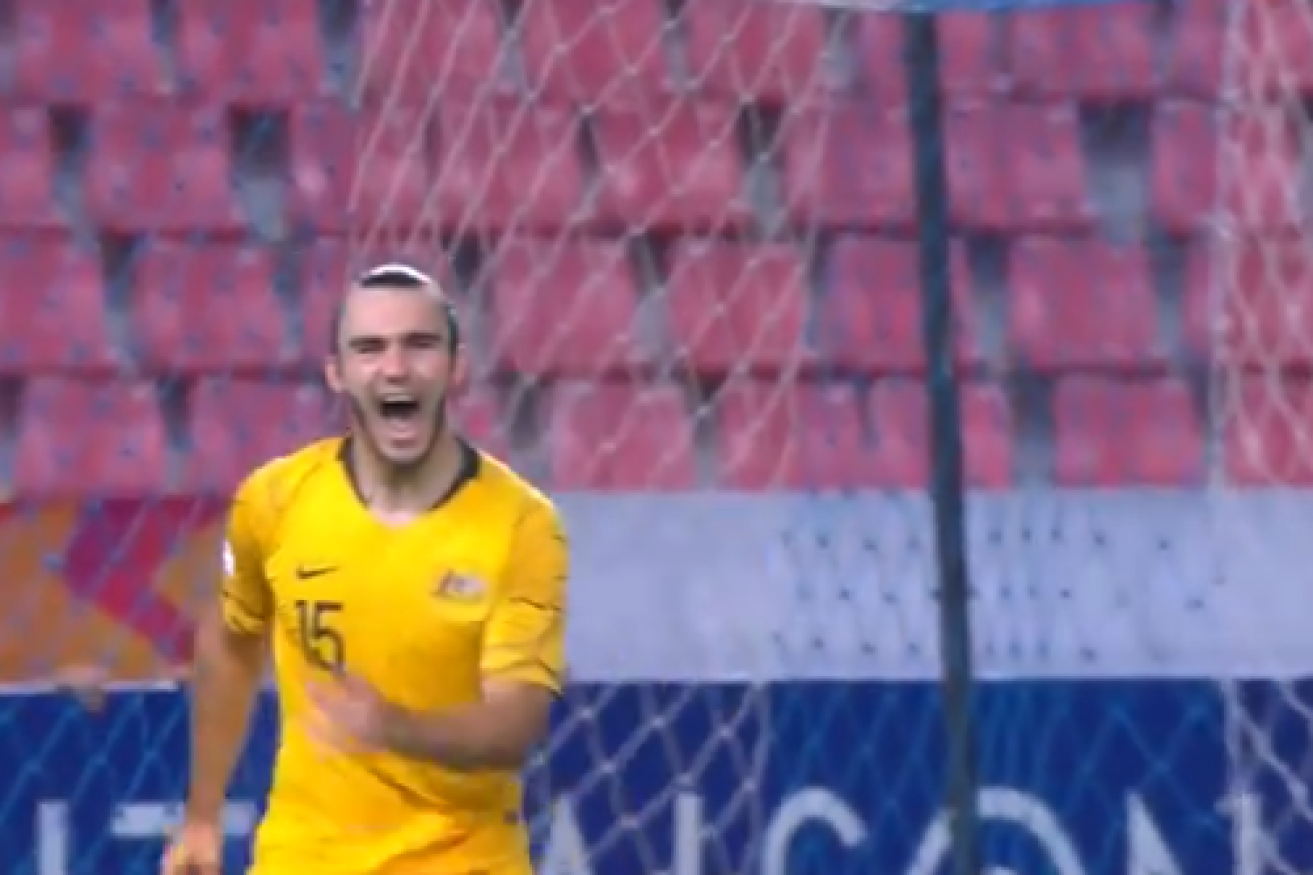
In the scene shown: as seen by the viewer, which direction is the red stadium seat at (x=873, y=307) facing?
toward the camera

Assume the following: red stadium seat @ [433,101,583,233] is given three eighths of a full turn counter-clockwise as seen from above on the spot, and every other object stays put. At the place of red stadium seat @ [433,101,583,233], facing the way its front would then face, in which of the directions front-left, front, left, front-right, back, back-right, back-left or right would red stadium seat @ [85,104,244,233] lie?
back-left

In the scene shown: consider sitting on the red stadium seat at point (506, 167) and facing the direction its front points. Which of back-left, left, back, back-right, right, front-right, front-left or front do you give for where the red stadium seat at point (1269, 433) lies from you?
left

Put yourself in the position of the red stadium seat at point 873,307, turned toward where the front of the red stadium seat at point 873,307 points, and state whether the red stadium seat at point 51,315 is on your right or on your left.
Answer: on your right

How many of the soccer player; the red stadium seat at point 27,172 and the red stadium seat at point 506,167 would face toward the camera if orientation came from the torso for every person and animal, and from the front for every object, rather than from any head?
3

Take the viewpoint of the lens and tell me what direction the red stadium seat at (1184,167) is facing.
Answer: facing the viewer

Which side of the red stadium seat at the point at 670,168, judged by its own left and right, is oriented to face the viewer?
front

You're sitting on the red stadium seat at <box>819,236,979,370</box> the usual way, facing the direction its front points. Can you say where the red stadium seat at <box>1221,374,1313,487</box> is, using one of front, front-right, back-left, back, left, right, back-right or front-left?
left
